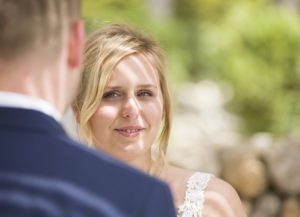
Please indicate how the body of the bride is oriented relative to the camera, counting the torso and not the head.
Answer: toward the camera
